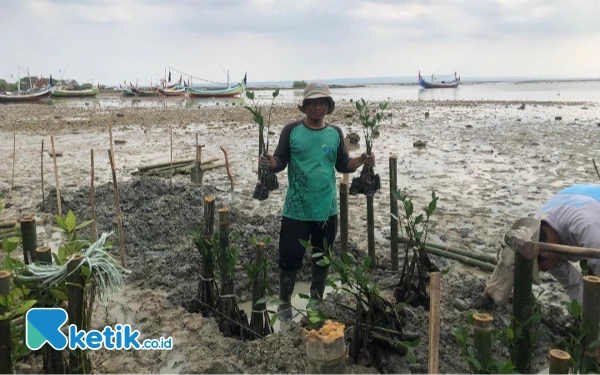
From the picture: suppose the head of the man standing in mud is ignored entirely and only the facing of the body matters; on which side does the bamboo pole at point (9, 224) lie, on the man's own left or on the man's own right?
on the man's own right

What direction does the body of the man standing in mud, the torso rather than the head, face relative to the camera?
toward the camera

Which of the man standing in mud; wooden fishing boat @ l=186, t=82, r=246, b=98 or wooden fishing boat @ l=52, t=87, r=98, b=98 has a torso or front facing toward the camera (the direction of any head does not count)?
the man standing in mud
